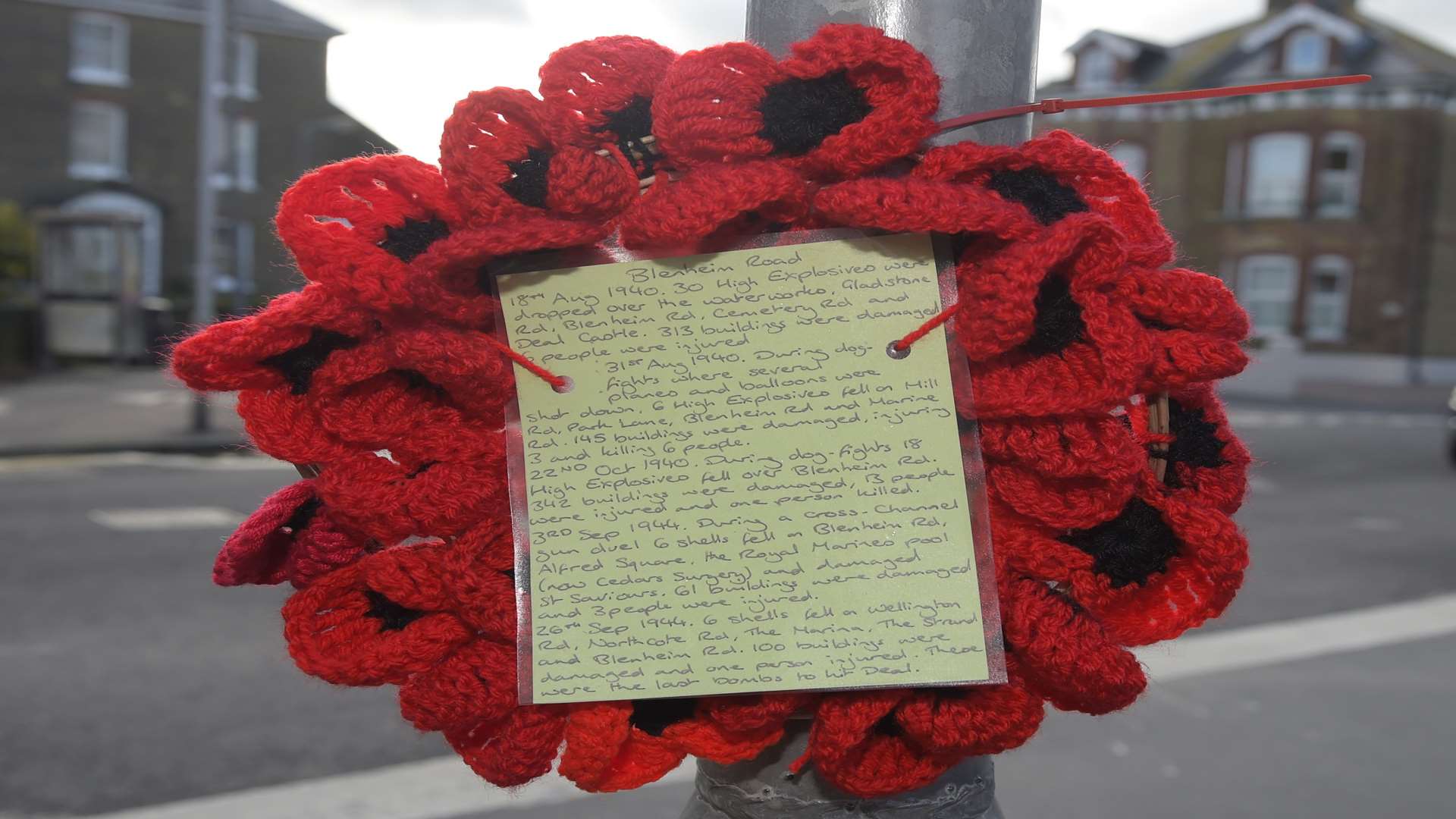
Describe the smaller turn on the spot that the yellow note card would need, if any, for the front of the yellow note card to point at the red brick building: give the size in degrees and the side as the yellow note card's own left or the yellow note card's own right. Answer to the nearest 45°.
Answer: approximately 135° to the yellow note card's own left

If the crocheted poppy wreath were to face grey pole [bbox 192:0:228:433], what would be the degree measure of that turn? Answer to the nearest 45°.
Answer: approximately 135° to its right

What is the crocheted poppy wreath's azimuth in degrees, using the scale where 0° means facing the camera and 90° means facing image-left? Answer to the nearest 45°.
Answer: approximately 0°
